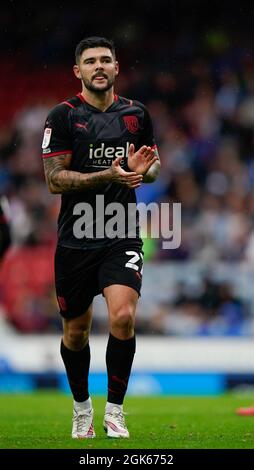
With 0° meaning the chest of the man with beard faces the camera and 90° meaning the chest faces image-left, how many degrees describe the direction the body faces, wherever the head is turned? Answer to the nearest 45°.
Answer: approximately 0°
